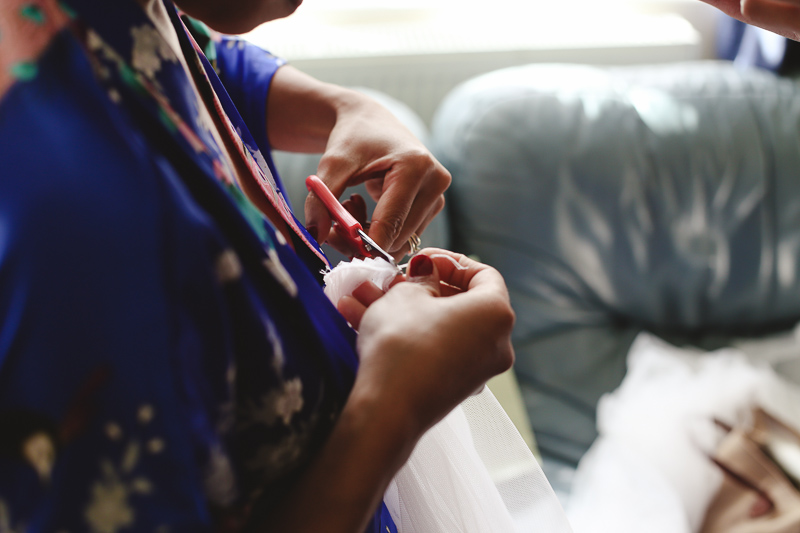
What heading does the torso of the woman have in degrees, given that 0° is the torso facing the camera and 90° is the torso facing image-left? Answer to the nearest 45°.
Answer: approximately 270°
